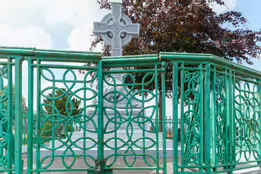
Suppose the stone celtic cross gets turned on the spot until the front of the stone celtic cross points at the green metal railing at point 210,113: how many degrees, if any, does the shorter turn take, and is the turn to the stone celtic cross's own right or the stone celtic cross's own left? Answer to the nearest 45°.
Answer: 0° — it already faces it

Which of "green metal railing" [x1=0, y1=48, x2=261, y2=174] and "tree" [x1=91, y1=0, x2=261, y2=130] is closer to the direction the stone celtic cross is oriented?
the green metal railing

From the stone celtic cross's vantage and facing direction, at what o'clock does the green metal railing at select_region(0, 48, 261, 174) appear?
The green metal railing is roughly at 12 o'clock from the stone celtic cross.

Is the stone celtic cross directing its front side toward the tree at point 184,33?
no

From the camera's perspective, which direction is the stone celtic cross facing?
toward the camera
